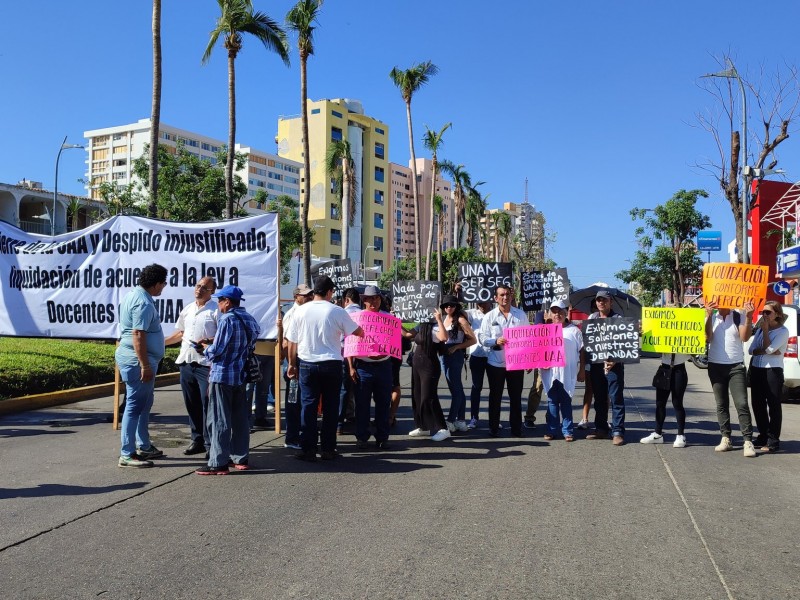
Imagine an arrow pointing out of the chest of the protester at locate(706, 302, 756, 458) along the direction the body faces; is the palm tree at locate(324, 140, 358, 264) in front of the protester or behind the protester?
behind

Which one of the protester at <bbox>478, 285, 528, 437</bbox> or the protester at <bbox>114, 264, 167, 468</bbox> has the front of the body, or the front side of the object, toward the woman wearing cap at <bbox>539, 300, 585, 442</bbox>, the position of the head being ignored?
the protester at <bbox>114, 264, 167, 468</bbox>

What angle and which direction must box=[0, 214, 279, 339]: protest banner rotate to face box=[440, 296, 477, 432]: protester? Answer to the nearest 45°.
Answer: approximately 45° to its left

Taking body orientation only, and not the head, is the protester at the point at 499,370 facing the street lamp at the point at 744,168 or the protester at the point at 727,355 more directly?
the protester

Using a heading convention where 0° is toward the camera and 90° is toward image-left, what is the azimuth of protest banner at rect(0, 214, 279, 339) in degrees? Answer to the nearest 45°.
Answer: approximately 0°

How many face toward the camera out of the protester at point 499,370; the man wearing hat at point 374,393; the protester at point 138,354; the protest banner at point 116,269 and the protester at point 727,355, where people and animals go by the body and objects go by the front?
4

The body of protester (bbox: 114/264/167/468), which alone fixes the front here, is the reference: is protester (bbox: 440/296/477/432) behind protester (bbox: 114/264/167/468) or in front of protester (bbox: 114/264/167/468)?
in front

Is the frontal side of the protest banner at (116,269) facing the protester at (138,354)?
yes

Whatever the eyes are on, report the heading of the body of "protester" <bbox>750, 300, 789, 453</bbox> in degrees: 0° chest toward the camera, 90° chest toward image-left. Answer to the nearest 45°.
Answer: approximately 45°

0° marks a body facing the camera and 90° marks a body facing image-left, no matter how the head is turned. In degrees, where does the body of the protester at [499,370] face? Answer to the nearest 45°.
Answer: approximately 0°

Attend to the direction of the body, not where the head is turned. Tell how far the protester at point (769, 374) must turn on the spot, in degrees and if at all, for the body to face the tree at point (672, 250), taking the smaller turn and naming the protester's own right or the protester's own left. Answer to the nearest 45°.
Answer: approximately 135° to the protester's own right

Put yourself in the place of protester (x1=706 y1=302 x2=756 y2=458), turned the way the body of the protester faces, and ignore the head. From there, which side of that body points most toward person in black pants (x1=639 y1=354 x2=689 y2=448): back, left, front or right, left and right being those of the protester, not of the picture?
right
